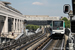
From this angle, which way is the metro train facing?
toward the camera

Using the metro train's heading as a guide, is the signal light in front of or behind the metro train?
in front

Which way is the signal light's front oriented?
toward the camera

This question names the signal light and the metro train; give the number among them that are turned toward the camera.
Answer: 2

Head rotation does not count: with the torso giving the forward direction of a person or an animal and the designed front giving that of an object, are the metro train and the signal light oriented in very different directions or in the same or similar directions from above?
same or similar directions

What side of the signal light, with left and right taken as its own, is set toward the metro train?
back
